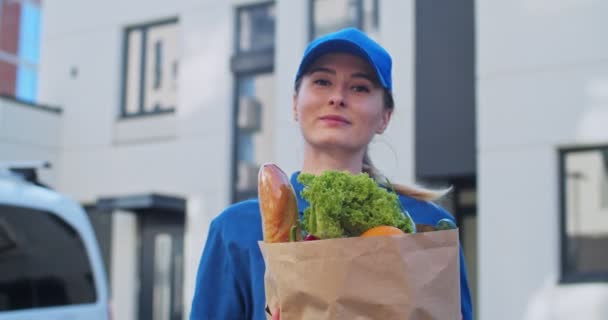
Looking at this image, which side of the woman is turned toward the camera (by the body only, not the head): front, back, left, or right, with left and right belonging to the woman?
front

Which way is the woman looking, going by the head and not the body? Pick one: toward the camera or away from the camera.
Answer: toward the camera

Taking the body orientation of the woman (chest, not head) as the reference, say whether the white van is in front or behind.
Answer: behind
